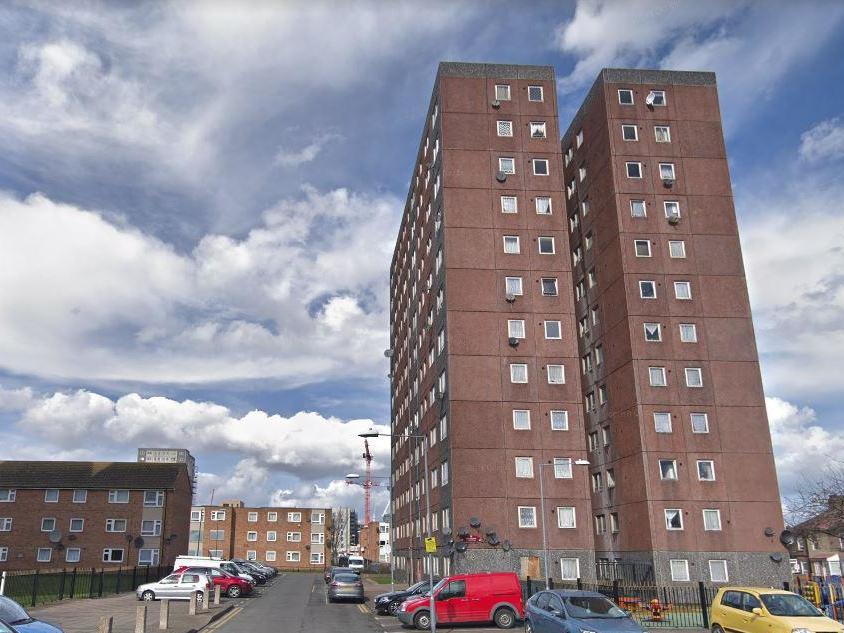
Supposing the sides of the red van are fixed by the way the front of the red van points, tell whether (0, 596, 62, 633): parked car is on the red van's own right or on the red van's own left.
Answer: on the red van's own left

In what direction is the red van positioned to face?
to the viewer's left

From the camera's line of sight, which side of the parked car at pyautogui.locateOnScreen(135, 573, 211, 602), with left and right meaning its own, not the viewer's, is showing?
left

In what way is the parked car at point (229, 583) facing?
to the viewer's right

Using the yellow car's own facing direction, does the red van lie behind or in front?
behind

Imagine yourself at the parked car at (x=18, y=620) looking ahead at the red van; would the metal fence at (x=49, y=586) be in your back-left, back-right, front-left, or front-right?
front-left

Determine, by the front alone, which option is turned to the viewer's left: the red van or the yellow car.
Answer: the red van

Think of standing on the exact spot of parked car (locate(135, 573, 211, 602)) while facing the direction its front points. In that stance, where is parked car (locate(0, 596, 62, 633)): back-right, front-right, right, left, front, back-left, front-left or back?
left

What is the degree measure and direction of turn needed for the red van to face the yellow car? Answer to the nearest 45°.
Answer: approximately 135° to its left
